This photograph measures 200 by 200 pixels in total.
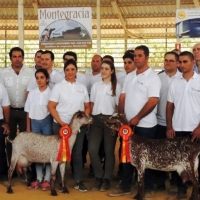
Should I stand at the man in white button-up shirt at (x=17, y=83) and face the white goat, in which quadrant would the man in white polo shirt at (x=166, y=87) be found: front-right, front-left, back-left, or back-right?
front-left

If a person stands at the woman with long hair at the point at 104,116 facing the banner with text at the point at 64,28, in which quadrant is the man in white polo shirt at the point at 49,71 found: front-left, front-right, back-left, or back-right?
front-left

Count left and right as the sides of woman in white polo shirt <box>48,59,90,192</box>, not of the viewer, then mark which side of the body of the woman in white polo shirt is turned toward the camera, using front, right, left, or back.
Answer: front

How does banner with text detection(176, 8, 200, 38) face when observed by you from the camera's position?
facing the viewer

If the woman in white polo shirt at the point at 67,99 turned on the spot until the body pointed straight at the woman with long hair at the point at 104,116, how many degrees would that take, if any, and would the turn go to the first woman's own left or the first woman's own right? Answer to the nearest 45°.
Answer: approximately 90° to the first woman's own left

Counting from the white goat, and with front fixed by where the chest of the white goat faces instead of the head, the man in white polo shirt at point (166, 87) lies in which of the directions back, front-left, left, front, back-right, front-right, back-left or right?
front

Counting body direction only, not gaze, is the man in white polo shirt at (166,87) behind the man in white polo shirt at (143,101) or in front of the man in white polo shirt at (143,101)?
behind

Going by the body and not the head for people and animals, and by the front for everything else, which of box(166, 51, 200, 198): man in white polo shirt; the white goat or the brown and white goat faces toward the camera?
the man in white polo shirt

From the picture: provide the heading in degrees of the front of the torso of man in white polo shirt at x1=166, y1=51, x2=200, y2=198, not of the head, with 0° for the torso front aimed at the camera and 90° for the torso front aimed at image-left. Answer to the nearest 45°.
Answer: approximately 0°

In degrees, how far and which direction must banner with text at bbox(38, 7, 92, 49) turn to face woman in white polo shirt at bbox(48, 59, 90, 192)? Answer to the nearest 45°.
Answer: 0° — it already faces them

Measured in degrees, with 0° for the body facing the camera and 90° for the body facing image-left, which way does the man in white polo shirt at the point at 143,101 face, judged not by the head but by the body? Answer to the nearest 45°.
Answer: approximately 45°

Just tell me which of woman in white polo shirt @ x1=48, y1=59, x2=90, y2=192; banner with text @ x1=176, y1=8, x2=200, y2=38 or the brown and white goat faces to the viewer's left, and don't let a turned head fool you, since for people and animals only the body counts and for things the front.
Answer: the brown and white goat
